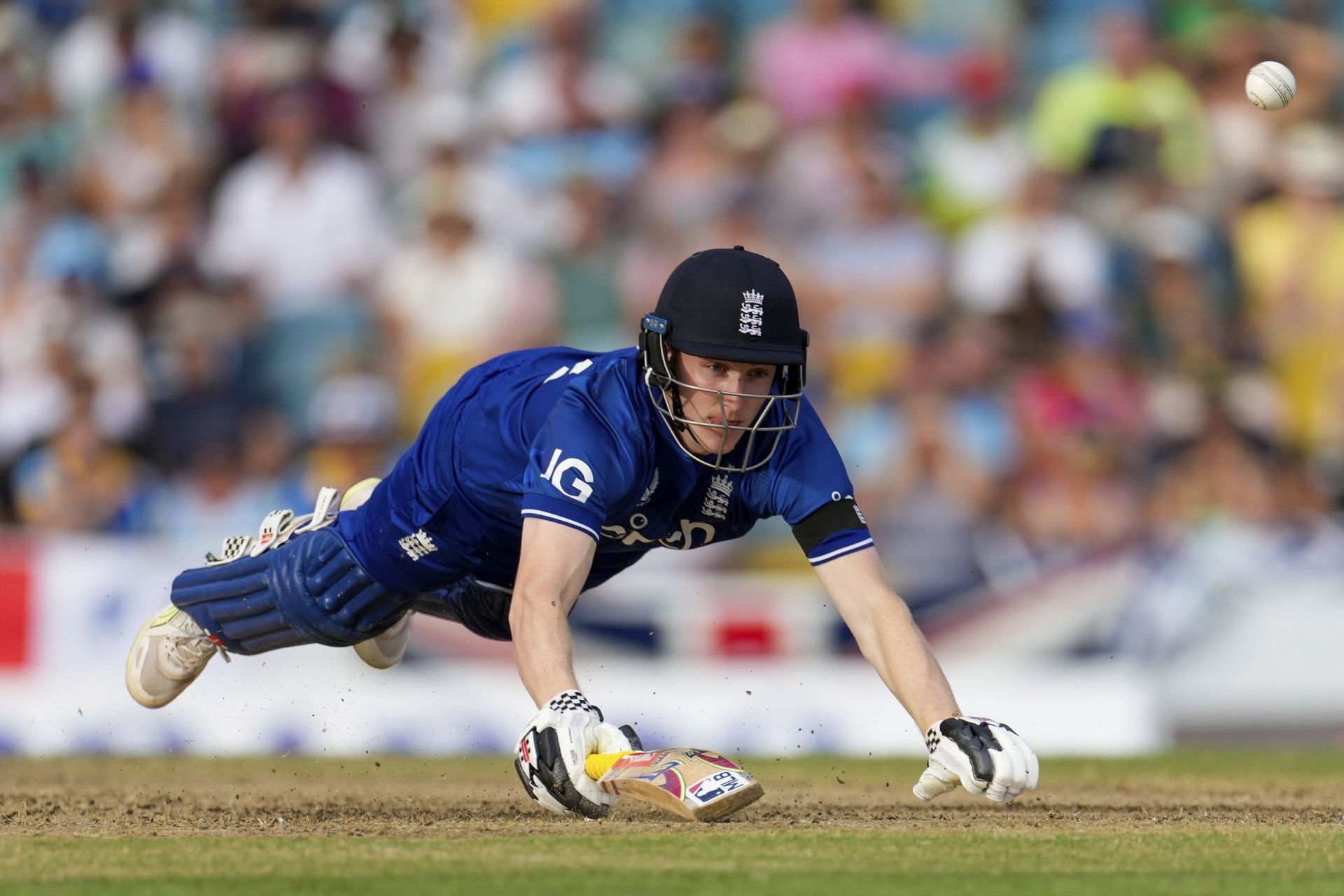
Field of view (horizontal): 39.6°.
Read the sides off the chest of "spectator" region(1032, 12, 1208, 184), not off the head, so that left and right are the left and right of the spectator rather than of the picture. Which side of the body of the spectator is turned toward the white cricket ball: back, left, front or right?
front

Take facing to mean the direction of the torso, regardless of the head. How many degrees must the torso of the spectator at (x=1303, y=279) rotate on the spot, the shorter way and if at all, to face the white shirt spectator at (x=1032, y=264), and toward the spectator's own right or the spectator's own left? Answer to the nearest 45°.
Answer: approximately 90° to the spectator's own right

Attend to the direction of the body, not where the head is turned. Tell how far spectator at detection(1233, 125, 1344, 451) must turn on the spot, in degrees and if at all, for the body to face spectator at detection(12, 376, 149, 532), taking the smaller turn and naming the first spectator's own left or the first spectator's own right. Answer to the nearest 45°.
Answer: approximately 45° to the first spectator's own right

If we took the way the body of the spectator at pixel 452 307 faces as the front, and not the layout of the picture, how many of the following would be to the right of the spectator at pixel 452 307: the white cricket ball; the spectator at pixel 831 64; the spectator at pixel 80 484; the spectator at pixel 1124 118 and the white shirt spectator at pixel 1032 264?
1

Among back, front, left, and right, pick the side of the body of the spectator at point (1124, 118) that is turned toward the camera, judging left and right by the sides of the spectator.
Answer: front

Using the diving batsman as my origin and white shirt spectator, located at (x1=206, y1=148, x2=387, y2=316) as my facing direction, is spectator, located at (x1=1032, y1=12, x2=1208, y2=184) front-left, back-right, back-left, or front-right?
front-right

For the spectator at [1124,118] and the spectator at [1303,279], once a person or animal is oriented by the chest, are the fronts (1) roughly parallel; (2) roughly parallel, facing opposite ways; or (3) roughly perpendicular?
roughly parallel

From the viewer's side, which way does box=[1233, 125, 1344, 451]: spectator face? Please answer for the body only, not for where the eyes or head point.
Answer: toward the camera

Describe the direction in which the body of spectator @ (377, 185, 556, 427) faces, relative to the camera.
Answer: toward the camera

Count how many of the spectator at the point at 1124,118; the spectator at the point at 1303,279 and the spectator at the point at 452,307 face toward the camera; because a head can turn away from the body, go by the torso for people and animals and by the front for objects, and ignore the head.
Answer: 3

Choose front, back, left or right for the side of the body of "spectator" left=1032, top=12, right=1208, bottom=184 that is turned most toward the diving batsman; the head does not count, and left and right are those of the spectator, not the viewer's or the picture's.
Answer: front

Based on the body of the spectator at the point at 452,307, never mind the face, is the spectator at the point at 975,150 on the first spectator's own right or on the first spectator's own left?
on the first spectator's own left

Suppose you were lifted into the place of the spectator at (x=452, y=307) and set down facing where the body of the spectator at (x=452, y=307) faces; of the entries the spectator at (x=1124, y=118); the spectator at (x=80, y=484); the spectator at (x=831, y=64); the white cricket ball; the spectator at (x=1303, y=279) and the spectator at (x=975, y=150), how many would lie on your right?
1

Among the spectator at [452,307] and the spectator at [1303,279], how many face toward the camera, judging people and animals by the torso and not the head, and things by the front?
2

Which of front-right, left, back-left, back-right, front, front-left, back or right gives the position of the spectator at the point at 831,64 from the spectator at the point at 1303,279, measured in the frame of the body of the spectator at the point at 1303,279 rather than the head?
right

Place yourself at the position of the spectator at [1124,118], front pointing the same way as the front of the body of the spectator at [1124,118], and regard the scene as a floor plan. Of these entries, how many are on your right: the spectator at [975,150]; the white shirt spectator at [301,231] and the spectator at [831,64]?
3

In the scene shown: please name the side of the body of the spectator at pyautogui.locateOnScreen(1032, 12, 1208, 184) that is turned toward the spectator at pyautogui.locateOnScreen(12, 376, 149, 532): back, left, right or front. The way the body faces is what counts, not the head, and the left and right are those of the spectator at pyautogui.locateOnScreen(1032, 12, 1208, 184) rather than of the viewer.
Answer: right
